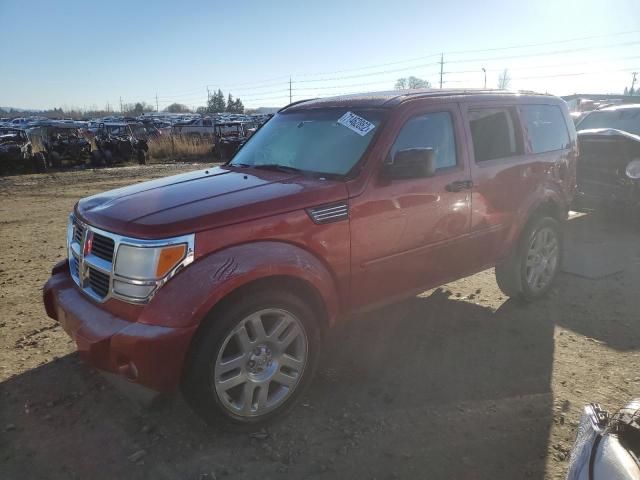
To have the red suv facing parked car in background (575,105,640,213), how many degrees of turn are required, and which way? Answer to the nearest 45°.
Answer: approximately 180°

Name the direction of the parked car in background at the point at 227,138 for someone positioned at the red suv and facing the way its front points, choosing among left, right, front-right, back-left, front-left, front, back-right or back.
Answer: back-right

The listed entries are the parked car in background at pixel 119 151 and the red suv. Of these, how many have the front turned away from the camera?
0

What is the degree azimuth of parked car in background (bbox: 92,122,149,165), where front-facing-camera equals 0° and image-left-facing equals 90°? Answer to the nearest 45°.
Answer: approximately 0°

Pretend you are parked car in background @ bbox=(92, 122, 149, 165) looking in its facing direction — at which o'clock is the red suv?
The red suv is roughly at 12 o'clock from the parked car in background.

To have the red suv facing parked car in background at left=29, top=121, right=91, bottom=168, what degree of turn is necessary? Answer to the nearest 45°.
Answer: approximately 90° to its right

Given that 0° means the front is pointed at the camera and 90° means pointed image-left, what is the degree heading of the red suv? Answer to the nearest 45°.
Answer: approximately 45°
